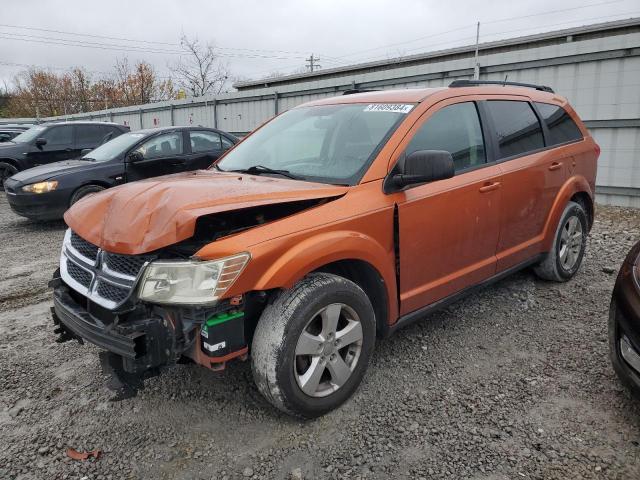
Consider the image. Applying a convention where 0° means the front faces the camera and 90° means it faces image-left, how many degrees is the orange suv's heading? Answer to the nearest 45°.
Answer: approximately 45°

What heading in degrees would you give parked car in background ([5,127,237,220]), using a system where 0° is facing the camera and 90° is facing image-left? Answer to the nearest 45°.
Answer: approximately 45°

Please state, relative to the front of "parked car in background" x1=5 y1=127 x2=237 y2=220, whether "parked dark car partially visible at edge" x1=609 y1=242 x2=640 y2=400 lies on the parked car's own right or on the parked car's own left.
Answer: on the parked car's own left

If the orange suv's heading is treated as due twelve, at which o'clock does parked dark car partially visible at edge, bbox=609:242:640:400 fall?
The parked dark car partially visible at edge is roughly at 8 o'clock from the orange suv.

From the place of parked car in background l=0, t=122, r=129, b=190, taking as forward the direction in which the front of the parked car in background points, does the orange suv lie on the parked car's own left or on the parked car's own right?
on the parked car's own left

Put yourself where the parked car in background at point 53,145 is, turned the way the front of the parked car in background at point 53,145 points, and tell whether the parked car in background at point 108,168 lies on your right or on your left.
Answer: on your left
